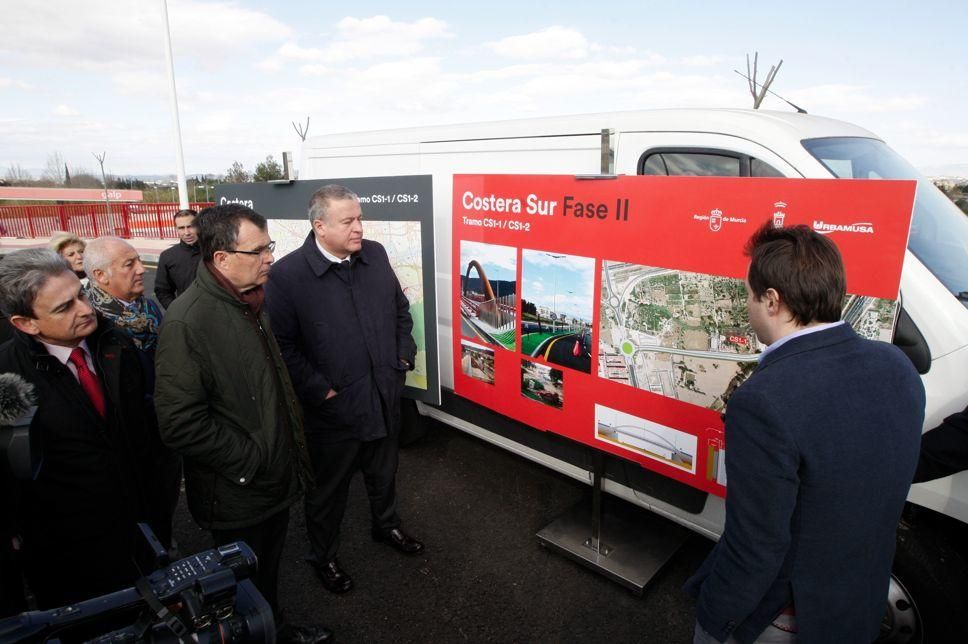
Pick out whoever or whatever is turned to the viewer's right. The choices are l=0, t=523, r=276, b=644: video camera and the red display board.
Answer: the video camera

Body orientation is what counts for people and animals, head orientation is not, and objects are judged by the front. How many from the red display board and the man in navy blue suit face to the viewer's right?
0

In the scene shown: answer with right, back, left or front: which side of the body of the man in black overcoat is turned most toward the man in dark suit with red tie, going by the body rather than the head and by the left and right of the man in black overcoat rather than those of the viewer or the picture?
right

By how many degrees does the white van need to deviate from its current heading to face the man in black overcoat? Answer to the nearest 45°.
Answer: approximately 135° to its right

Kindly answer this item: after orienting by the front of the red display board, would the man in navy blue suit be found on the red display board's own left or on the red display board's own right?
on the red display board's own left

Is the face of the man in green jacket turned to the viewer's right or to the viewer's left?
to the viewer's right

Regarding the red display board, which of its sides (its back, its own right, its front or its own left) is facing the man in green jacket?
front

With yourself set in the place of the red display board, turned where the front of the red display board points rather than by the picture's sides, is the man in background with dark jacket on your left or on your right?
on your right

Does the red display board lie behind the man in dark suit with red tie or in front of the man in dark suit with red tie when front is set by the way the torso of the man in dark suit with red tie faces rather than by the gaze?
in front

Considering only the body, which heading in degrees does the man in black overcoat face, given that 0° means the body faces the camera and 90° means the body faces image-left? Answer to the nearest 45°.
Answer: approximately 315°

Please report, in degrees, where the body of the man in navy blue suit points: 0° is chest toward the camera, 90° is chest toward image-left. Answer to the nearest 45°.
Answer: approximately 135°
